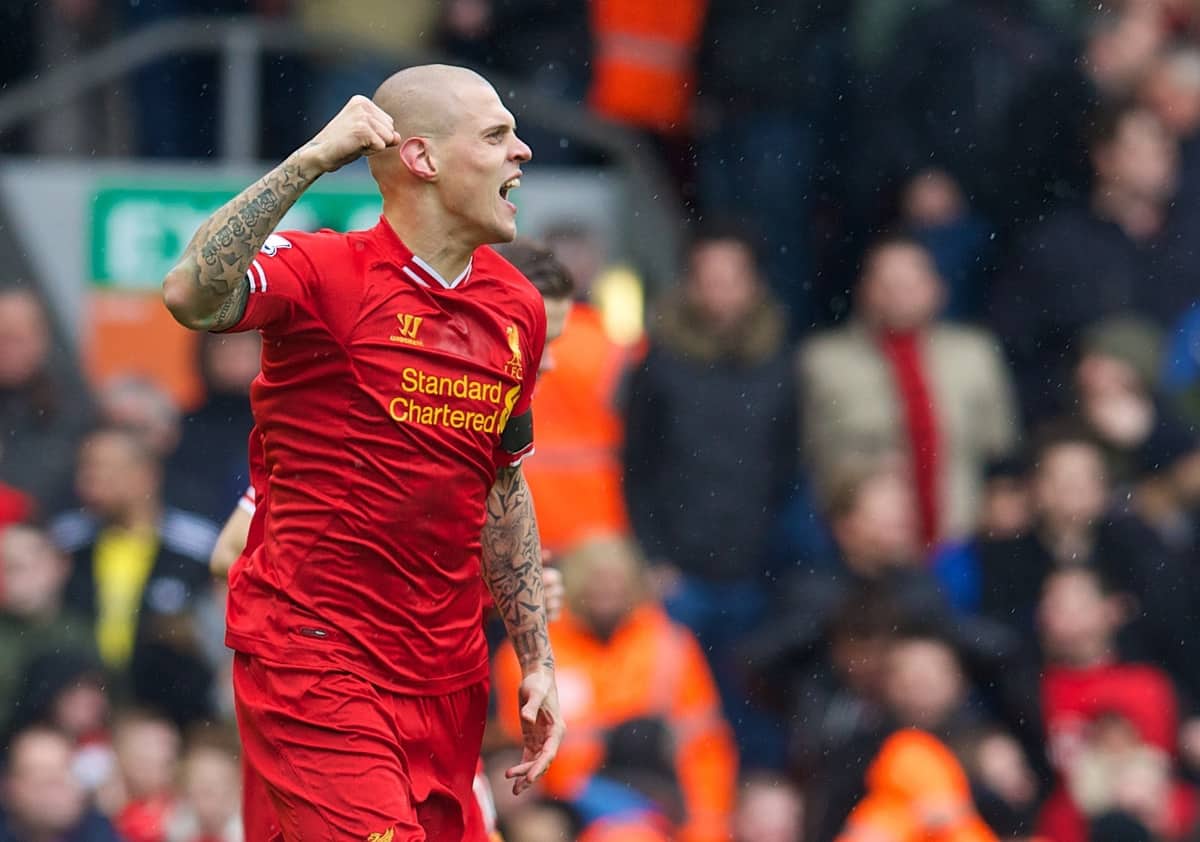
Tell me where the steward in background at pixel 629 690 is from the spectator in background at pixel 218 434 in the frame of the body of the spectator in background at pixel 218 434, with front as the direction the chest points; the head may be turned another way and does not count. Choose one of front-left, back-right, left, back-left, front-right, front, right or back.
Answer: front-left

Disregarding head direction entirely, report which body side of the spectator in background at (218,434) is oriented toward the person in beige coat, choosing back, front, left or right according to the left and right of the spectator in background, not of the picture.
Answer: left

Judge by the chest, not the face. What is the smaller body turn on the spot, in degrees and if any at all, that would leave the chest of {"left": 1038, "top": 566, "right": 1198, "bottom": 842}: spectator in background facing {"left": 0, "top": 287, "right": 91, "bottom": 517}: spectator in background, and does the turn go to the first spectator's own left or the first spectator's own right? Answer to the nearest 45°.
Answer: approximately 45° to the first spectator's own right

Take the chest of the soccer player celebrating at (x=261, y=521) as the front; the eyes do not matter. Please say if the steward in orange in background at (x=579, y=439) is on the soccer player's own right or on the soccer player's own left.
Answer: on the soccer player's own left

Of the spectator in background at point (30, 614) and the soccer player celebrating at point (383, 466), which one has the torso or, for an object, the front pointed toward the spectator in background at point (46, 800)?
the spectator in background at point (30, 614)

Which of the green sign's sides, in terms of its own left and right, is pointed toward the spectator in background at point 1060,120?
left
